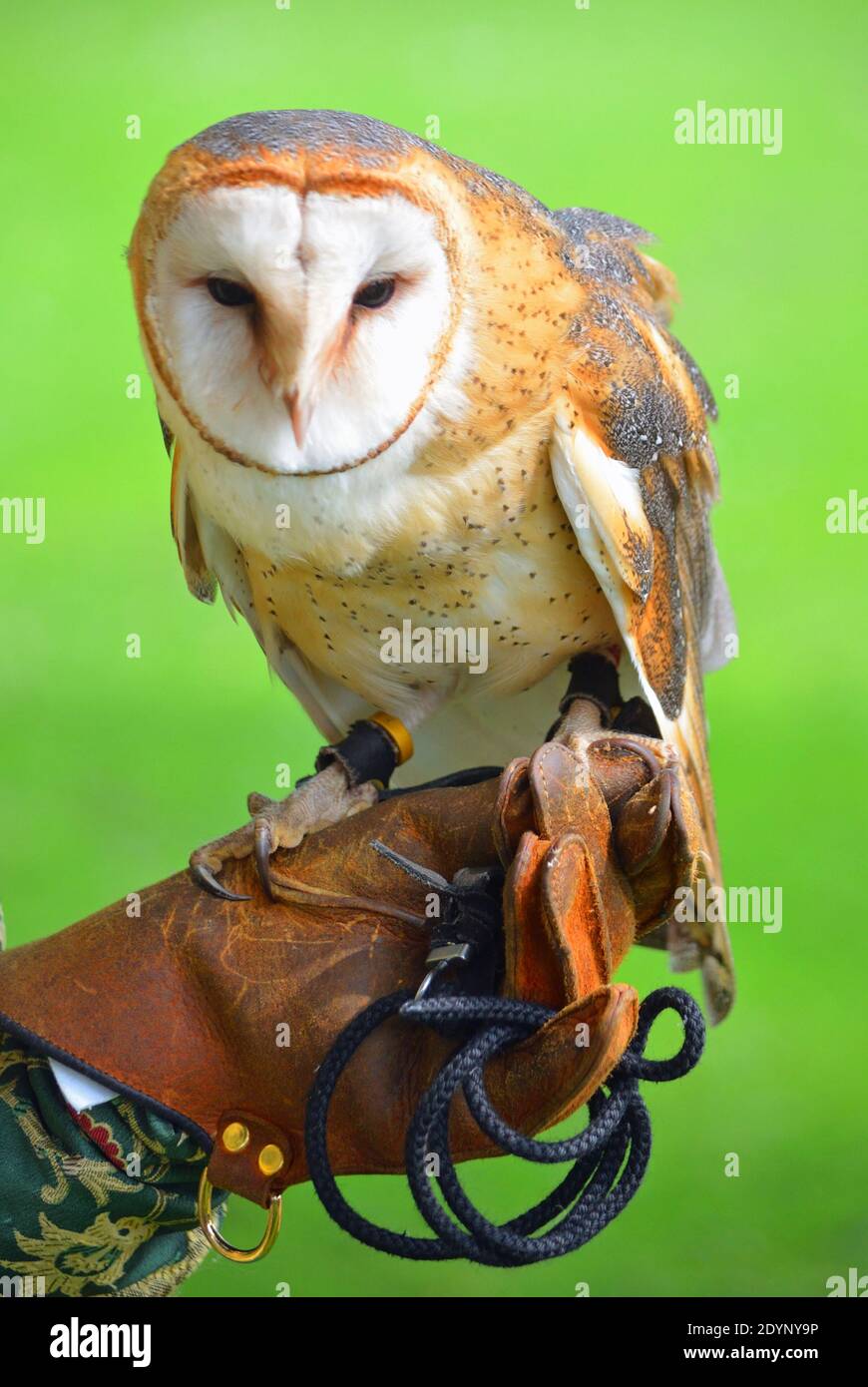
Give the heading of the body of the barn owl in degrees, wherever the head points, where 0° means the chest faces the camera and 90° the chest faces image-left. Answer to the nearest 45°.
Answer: approximately 45°
